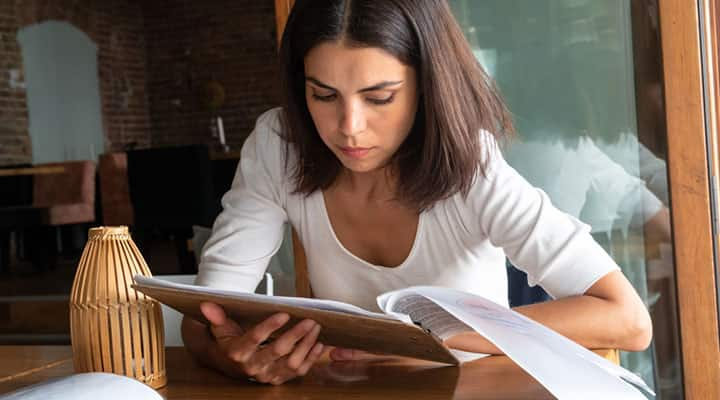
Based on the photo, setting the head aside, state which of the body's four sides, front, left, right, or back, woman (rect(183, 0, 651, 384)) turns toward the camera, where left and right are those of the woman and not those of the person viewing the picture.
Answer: front

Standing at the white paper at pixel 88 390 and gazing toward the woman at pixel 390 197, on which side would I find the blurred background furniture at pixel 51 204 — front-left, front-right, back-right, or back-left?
front-left

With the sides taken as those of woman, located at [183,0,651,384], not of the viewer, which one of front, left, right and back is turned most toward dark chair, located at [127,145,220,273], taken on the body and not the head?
back

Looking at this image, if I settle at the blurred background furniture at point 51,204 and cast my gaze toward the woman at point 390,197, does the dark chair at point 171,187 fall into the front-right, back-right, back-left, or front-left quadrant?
front-left

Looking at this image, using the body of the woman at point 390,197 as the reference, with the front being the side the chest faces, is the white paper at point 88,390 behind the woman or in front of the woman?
in front

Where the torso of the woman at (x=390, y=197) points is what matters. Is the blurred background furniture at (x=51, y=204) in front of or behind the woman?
behind

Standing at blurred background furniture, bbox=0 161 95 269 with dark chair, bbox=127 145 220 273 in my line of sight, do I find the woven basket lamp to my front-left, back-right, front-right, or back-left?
front-right
